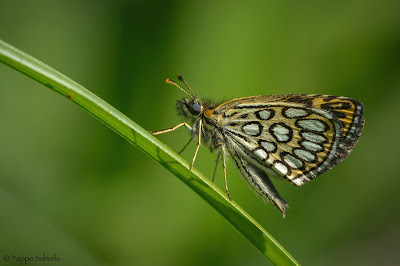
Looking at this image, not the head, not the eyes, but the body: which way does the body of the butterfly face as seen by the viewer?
to the viewer's left
